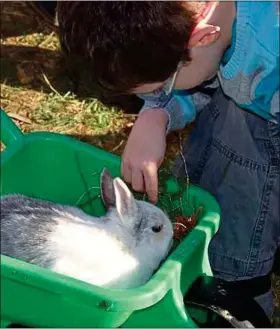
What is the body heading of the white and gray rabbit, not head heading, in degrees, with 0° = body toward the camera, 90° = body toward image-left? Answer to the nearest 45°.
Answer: approximately 270°
